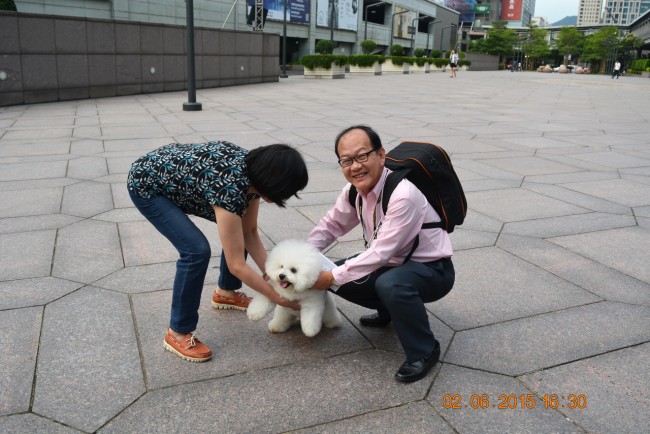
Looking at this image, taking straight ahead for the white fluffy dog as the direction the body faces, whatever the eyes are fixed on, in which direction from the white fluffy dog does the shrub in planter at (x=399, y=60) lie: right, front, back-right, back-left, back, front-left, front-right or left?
back-right

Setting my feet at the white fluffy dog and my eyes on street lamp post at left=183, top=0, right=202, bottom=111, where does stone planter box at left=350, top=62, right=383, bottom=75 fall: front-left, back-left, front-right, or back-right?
front-right

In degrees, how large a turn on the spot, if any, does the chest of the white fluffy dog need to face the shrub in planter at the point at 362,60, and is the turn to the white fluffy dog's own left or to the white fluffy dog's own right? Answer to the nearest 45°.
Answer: approximately 135° to the white fluffy dog's own right

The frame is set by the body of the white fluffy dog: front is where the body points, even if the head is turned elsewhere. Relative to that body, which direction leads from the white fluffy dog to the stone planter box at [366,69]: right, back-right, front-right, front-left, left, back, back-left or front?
back-right

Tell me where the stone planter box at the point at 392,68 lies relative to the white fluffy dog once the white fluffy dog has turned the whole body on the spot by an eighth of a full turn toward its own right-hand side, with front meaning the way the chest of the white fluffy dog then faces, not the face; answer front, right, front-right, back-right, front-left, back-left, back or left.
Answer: right

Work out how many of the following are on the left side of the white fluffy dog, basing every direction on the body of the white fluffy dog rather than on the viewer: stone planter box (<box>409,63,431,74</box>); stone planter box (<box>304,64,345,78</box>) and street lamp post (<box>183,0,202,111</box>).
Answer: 0

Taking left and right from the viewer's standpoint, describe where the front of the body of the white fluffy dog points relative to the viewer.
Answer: facing the viewer and to the left of the viewer

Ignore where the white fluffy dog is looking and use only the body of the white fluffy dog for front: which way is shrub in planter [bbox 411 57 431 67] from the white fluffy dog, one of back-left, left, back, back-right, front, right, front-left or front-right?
back-right

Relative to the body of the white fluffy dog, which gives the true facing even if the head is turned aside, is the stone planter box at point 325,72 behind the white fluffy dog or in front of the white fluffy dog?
behind

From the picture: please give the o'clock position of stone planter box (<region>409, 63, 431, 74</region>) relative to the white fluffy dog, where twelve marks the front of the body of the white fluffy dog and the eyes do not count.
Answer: The stone planter box is roughly at 5 o'clock from the white fluffy dog.

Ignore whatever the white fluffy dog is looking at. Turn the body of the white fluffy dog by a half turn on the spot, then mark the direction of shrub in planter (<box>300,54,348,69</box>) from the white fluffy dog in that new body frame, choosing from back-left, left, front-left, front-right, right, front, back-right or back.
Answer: front-left
